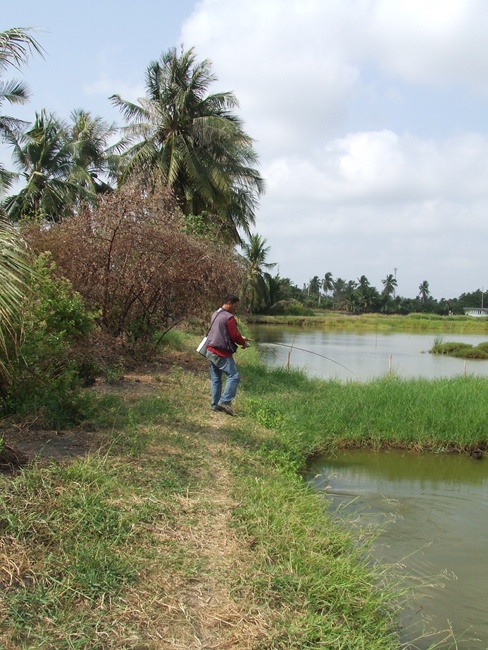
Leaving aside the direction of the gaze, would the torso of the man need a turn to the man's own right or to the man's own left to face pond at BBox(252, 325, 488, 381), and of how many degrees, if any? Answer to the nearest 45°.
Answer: approximately 45° to the man's own left

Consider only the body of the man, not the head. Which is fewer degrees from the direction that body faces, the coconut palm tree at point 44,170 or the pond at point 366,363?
the pond

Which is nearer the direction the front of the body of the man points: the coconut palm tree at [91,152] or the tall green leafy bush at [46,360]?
the coconut palm tree

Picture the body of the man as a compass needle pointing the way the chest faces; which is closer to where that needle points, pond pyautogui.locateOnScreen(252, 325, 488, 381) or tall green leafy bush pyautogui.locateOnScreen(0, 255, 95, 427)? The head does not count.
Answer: the pond

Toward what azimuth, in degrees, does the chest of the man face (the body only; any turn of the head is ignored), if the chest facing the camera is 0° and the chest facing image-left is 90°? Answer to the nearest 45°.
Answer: approximately 225°

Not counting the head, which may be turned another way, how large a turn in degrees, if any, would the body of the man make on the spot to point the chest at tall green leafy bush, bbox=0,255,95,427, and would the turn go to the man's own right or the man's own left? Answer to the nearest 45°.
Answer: approximately 180°

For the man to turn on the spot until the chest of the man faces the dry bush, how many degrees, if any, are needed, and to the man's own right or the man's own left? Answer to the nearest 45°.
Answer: approximately 90° to the man's own left

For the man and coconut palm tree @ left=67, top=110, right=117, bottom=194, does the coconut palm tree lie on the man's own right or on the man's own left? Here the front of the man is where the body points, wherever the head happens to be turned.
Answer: on the man's own left

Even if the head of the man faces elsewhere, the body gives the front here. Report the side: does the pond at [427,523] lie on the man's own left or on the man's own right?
on the man's own right

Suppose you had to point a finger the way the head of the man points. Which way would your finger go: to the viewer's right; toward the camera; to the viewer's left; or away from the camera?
to the viewer's right
